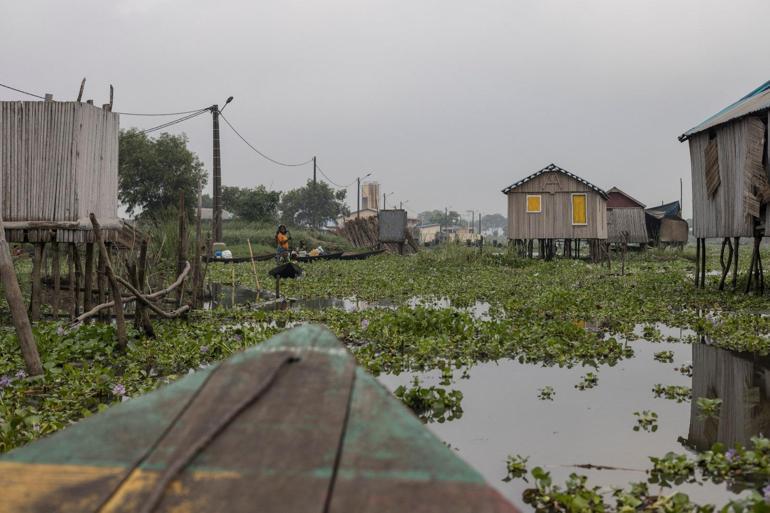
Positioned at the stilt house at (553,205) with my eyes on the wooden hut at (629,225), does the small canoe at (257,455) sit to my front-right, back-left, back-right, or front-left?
back-right

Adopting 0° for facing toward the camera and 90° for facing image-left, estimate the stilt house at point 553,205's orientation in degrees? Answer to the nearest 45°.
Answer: approximately 0°

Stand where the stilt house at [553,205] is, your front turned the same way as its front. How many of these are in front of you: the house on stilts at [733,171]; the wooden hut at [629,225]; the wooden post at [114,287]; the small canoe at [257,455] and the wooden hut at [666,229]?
3

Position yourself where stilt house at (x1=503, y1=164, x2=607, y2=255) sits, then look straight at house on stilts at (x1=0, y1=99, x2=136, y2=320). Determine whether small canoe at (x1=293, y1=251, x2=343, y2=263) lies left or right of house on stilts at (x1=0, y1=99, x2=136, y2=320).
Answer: right

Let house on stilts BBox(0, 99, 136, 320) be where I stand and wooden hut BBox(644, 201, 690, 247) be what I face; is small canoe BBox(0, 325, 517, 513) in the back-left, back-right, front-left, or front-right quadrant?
back-right

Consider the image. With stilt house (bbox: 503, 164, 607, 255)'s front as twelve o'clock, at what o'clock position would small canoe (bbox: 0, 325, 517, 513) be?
The small canoe is roughly at 12 o'clock from the stilt house.

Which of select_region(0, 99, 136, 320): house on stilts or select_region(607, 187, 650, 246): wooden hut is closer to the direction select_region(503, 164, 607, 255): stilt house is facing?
the house on stilts

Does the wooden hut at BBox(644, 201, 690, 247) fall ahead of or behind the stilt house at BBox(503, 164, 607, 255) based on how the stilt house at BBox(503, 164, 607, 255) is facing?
behind
